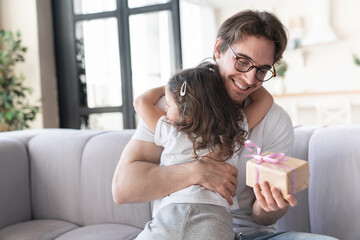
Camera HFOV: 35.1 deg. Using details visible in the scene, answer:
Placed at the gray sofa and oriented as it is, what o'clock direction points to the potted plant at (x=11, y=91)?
The potted plant is roughly at 5 o'clock from the gray sofa.

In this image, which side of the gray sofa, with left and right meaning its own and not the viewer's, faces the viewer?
front
